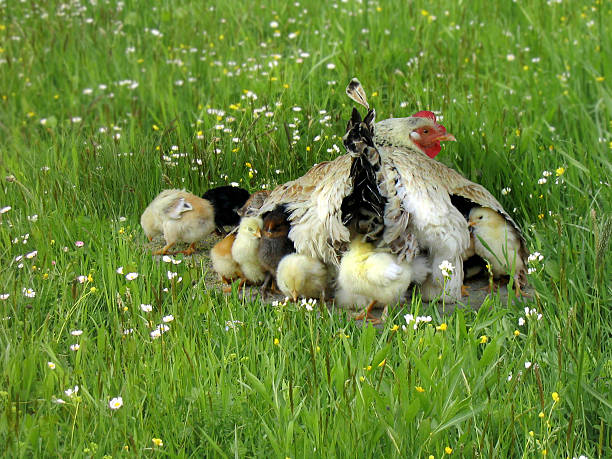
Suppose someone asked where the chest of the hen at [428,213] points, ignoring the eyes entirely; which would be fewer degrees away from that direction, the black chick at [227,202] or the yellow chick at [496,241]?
the yellow chick

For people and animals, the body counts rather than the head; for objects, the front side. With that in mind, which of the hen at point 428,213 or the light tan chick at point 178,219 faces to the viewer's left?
the light tan chick

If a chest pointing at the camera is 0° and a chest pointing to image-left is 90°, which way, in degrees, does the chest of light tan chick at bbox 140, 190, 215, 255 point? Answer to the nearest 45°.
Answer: approximately 90°

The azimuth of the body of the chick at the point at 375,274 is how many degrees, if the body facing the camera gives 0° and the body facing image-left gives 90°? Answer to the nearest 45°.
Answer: approximately 90°

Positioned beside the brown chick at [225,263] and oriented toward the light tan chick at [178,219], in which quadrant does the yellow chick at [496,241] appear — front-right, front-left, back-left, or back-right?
back-right

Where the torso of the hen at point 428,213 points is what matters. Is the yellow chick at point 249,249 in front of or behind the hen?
behind

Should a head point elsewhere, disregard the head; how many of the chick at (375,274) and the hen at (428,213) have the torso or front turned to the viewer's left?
1

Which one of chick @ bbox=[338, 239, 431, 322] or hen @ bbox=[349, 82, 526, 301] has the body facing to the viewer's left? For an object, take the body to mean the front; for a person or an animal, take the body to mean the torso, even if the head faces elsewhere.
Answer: the chick

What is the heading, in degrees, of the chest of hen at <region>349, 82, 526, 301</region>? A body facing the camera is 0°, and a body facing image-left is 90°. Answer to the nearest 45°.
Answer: approximately 315°
